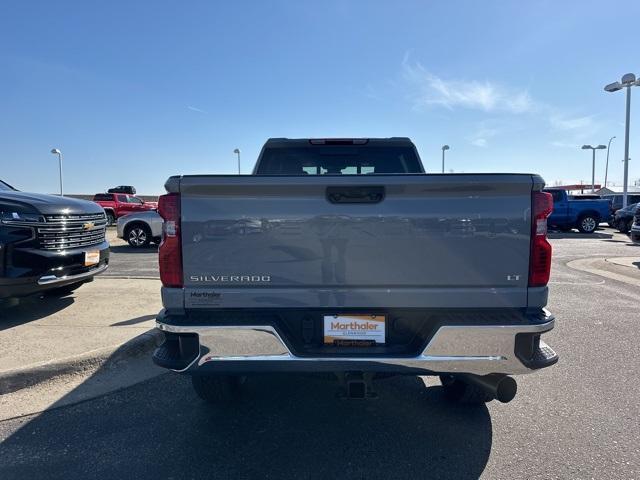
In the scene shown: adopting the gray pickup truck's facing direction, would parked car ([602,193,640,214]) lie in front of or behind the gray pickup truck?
in front

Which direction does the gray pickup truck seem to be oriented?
away from the camera

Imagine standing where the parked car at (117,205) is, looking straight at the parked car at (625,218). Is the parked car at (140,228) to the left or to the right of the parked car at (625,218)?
right

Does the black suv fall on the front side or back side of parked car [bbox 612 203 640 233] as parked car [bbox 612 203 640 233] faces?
on the front side

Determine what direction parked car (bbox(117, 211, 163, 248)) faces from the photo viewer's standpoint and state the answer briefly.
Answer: facing to the left of the viewer

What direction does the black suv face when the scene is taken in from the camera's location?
facing the viewer and to the right of the viewer

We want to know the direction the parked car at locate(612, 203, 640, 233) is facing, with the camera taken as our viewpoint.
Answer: facing the viewer and to the left of the viewer
